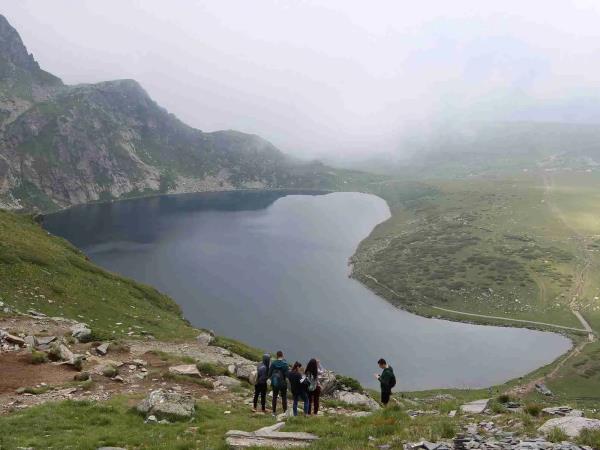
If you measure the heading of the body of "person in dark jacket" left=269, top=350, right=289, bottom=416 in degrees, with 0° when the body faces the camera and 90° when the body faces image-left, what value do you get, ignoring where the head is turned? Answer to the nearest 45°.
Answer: approximately 180°

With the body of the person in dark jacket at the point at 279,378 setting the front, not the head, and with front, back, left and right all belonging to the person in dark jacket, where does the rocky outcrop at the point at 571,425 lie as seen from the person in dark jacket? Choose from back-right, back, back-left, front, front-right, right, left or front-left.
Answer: back-right

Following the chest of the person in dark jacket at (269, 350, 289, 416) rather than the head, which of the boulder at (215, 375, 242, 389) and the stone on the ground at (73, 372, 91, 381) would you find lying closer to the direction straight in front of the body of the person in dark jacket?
the boulder

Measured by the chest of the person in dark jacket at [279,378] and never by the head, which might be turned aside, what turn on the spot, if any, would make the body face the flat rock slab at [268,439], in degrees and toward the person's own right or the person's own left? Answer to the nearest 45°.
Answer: approximately 180°

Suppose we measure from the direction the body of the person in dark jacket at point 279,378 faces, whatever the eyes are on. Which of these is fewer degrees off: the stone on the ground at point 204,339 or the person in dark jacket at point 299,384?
the stone on the ground
